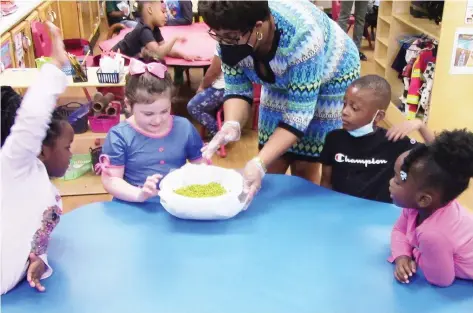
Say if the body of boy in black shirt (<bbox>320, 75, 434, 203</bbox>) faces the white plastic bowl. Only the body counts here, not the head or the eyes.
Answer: yes

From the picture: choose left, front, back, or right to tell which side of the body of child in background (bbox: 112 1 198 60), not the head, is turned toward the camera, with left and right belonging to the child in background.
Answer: right

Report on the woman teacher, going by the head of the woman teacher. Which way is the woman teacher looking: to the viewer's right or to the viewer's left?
to the viewer's left

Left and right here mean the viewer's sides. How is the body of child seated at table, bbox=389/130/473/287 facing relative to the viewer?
facing to the left of the viewer

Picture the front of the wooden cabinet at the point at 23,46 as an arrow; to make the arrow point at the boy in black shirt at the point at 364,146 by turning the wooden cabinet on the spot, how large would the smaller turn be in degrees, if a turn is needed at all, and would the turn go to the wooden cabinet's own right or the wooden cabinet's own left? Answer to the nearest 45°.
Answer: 0° — it already faces them

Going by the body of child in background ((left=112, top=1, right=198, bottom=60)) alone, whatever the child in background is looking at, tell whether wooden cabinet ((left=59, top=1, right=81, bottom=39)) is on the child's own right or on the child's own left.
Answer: on the child's own left

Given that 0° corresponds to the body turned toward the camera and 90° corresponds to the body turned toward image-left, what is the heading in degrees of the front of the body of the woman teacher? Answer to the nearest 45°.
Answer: approximately 45°
